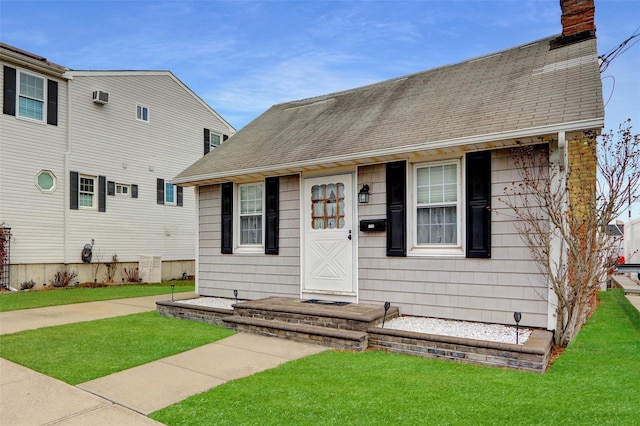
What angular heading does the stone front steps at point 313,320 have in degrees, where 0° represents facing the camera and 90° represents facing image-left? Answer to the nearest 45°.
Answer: approximately 45°

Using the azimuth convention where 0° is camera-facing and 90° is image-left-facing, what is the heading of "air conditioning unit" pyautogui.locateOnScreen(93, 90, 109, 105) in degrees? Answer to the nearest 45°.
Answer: approximately 315°

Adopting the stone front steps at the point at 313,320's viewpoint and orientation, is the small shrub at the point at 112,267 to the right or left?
on its right

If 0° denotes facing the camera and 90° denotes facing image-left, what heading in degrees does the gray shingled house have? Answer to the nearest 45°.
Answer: approximately 45°

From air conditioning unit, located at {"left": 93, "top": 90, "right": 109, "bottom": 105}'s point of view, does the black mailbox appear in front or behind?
in front

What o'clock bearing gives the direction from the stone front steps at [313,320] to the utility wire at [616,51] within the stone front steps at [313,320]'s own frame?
The utility wire is roughly at 7 o'clock from the stone front steps.

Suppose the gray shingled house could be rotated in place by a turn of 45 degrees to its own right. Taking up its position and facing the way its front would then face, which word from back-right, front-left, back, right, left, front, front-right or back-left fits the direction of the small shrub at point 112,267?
front-right

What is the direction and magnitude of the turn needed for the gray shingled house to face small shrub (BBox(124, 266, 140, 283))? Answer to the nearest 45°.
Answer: approximately 90° to its right

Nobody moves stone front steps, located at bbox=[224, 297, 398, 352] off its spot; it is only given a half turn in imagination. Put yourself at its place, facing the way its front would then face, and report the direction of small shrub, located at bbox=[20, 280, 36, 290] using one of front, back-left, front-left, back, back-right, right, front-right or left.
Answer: left
